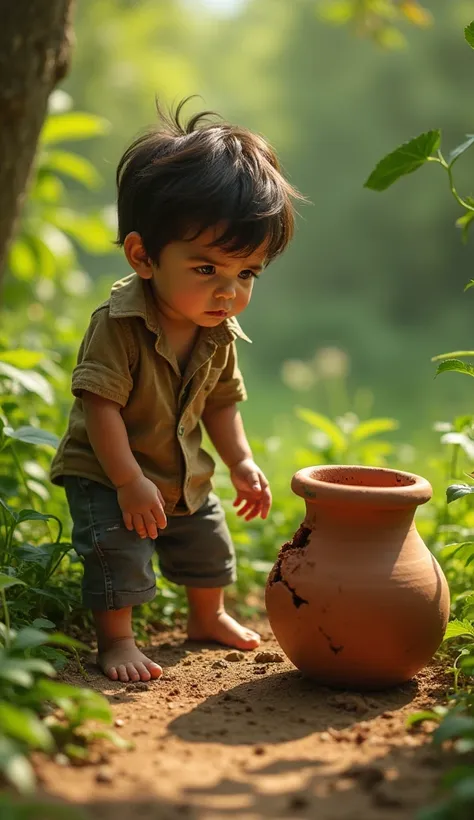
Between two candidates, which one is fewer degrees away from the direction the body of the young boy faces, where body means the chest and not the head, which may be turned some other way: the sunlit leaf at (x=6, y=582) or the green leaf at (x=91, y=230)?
the sunlit leaf

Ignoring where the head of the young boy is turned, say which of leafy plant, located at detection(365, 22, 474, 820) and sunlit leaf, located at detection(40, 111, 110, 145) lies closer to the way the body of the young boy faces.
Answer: the leafy plant

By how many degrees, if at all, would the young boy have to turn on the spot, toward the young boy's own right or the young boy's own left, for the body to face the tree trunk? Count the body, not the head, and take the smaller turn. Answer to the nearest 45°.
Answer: approximately 180°

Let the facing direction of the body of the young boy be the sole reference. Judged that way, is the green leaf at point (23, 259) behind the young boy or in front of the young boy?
behind

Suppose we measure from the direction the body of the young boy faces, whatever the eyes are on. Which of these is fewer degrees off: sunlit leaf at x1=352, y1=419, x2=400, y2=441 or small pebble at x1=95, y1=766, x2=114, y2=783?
the small pebble

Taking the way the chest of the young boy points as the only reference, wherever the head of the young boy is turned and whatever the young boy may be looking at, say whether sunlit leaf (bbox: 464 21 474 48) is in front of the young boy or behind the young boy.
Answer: in front

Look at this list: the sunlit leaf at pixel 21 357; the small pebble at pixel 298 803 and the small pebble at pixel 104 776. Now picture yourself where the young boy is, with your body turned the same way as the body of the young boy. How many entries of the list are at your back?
1

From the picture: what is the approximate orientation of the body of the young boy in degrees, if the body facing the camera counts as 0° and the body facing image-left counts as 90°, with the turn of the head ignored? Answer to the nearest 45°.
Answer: approximately 315°

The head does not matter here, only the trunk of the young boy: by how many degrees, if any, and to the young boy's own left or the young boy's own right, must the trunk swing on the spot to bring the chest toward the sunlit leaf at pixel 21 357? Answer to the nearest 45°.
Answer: approximately 180°

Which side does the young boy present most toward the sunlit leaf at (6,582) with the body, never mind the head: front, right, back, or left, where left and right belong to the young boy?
right

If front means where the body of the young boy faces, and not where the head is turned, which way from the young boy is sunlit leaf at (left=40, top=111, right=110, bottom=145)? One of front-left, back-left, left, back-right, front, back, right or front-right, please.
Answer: back-left

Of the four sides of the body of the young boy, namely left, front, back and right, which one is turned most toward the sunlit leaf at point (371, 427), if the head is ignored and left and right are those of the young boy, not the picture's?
left

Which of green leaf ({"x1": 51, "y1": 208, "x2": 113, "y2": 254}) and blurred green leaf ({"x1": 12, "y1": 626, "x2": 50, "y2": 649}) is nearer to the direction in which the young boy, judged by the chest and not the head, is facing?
the blurred green leaf

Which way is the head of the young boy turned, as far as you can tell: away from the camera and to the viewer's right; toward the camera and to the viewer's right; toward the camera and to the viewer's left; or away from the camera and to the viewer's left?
toward the camera and to the viewer's right
